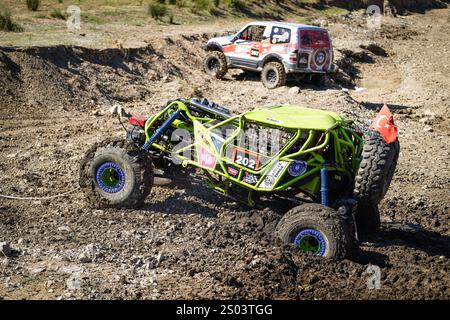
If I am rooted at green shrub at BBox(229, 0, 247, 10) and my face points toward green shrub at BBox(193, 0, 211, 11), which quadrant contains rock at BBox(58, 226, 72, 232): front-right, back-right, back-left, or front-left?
front-left

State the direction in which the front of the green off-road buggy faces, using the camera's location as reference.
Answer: facing away from the viewer and to the left of the viewer

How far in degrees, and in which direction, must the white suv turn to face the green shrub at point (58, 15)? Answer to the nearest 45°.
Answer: approximately 45° to its left

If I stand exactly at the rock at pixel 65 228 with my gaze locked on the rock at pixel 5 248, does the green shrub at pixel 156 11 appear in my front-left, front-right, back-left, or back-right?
back-right

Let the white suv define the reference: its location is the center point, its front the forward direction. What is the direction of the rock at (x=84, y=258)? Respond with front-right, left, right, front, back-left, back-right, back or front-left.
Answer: back-left

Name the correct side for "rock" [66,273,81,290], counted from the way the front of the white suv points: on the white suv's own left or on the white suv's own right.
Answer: on the white suv's own left

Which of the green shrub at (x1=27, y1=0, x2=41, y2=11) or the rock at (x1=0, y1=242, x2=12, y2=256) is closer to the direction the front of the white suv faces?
the green shrub

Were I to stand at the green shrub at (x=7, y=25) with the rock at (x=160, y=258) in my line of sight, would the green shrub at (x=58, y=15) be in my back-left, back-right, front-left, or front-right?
back-left

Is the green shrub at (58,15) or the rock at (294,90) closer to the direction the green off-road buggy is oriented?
the green shrub

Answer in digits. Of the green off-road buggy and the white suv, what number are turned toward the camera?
0

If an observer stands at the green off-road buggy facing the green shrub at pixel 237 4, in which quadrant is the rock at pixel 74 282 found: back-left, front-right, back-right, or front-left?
back-left

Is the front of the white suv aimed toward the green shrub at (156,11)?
yes

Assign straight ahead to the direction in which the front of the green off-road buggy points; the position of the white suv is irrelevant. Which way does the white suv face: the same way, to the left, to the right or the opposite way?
the same way

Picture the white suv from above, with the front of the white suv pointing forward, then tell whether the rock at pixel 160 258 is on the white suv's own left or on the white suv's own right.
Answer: on the white suv's own left

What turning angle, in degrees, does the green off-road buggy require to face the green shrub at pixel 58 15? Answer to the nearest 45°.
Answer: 0° — it already faces it

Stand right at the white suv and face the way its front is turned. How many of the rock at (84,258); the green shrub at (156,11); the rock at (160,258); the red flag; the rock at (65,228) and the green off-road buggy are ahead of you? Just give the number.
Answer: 1

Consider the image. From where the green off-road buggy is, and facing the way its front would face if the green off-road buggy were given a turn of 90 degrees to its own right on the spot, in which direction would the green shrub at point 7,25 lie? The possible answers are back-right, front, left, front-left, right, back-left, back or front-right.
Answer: left

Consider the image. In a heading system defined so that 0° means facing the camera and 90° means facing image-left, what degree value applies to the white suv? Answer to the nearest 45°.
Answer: approximately 135°

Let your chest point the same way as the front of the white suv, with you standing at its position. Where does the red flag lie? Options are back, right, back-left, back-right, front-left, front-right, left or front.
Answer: back-left

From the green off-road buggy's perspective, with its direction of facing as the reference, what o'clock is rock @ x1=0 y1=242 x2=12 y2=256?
The rock is roughly at 10 o'clock from the green off-road buggy.

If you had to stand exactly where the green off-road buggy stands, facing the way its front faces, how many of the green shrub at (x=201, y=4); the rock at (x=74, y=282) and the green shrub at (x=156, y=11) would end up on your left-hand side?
1
